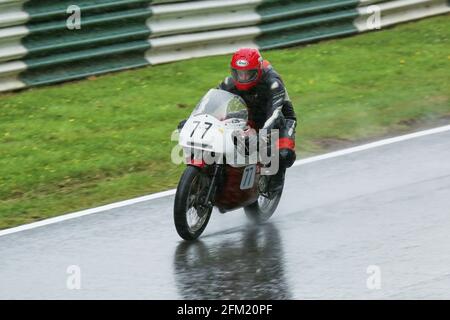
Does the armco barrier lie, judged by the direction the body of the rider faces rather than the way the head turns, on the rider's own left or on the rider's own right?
on the rider's own right

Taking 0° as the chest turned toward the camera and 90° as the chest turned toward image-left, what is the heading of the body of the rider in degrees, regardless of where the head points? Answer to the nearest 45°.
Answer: approximately 45°

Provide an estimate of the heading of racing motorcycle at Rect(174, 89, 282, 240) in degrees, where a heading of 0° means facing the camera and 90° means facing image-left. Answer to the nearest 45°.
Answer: approximately 45°
